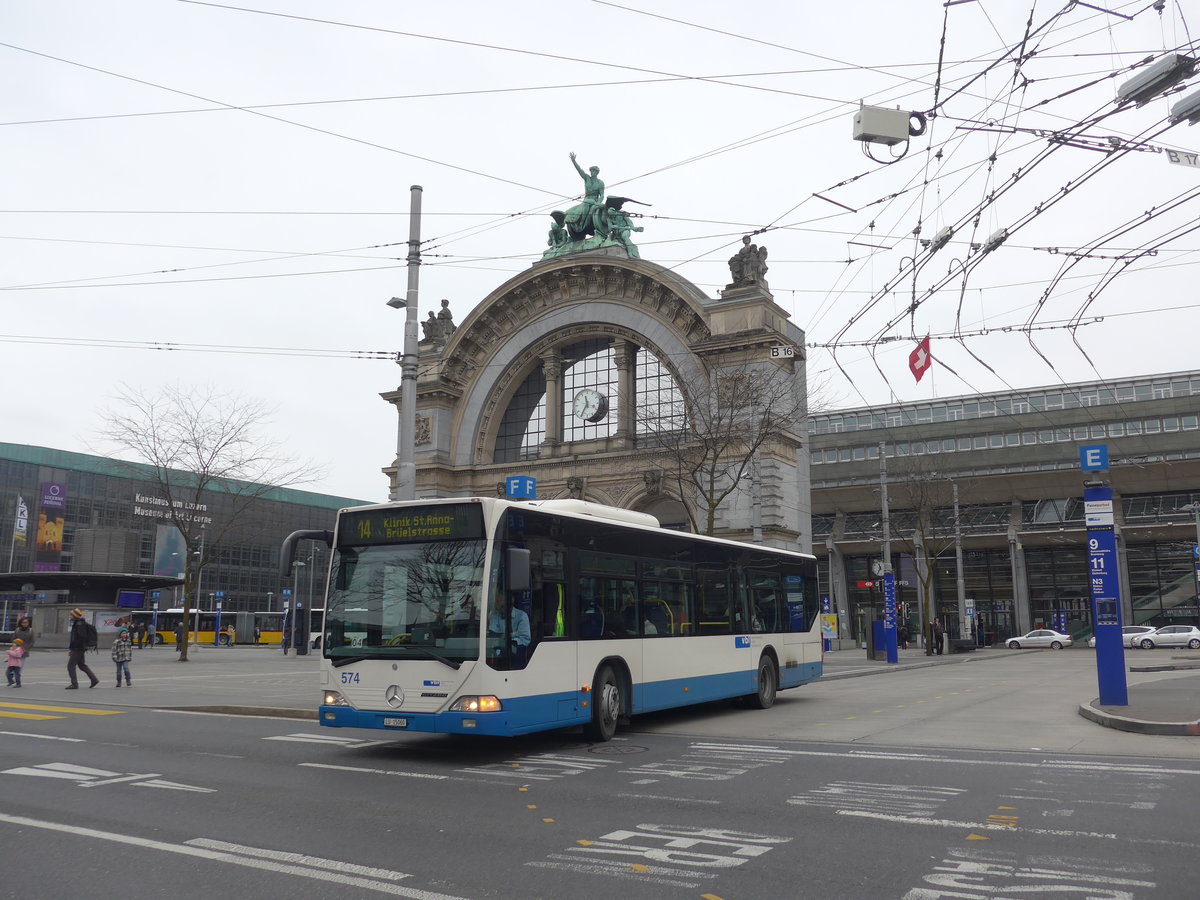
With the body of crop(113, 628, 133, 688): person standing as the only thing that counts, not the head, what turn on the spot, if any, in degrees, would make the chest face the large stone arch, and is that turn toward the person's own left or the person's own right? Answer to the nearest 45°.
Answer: approximately 135° to the person's own left

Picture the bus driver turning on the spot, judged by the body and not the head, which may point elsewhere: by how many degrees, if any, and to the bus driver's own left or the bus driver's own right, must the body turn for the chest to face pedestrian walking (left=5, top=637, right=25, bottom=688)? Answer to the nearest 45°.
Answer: approximately 90° to the bus driver's own right

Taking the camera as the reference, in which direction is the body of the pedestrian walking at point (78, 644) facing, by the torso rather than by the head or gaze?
to the viewer's left

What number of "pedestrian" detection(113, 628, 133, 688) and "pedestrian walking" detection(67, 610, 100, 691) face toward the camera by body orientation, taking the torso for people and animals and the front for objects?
1

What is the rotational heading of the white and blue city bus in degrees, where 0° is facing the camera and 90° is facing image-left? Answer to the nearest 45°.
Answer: approximately 45°

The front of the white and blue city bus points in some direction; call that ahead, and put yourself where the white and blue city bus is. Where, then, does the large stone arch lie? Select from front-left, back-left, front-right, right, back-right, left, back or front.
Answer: back-right

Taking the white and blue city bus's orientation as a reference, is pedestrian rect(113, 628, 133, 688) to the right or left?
on its right

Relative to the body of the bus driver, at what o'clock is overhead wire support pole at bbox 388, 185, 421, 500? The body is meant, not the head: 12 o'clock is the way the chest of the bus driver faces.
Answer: The overhead wire support pole is roughly at 4 o'clock from the bus driver.

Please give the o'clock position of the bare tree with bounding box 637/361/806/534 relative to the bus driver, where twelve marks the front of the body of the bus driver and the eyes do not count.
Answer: The bare tree is roughly at 5 o'clock from the bus driver.
